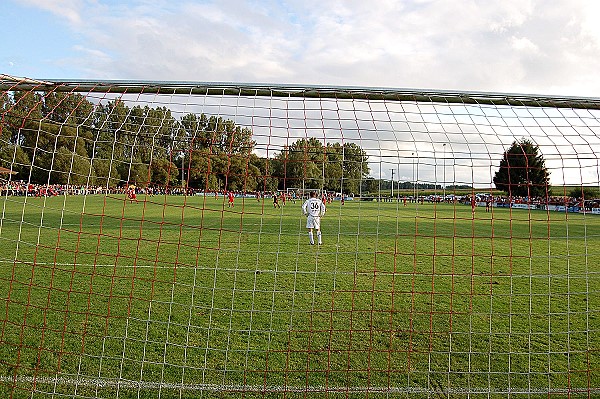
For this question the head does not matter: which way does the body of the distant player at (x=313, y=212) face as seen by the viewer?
away from the camera
